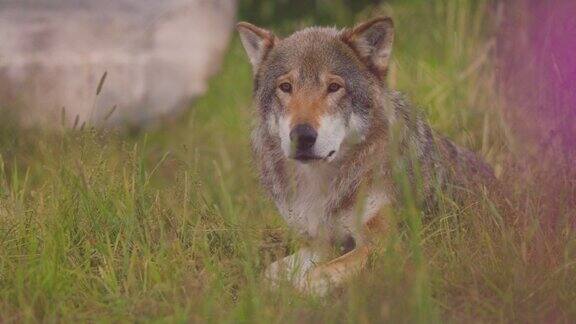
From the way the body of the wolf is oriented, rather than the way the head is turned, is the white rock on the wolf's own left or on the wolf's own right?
on the wolf's own right

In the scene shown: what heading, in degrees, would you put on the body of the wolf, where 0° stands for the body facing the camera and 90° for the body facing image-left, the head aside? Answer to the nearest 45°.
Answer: approximately 45°
